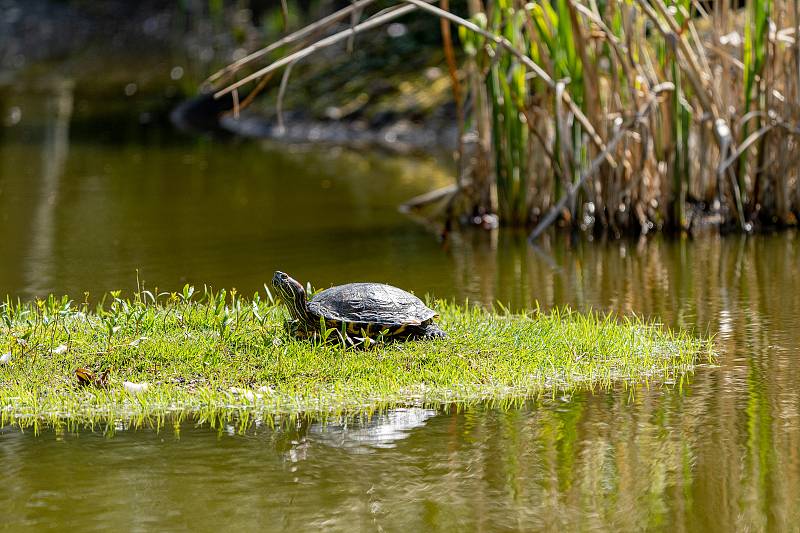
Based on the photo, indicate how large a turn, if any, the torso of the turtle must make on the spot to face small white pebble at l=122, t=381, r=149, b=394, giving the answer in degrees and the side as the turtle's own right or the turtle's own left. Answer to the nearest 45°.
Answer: approximately 45° to the turtle's own left

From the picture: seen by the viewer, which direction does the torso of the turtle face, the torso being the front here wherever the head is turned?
to the viewer's left

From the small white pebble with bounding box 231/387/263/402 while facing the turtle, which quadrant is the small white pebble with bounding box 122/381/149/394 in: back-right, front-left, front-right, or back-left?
back-left

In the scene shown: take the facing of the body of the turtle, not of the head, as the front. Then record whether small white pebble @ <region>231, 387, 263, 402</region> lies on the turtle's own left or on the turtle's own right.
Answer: on the turtle's own left
